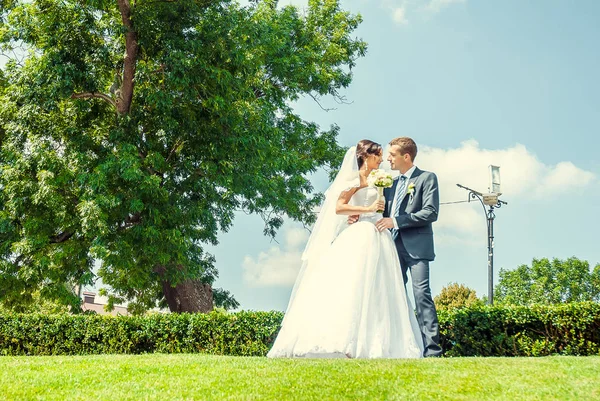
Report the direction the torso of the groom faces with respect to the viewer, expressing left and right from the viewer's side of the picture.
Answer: facing the viewer and to the left of the viewer

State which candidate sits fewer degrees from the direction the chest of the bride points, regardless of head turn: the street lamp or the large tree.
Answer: the street lamp

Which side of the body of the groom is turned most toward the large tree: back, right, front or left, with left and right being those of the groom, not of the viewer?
right

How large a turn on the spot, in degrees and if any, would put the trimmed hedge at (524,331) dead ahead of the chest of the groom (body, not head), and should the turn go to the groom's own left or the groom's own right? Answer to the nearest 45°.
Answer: approximately 180°

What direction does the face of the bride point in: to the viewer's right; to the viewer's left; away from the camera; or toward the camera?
to the viewer's right

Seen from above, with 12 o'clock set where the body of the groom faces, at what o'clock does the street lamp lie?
The street lamp is roughly at 5 o'clock from the groom.

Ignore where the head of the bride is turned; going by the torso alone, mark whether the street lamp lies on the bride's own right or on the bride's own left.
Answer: on the bride's own left

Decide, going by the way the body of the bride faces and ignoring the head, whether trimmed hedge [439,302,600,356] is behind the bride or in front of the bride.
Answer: in front

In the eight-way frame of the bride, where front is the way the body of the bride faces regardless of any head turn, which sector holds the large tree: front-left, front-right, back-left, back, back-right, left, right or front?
back-left

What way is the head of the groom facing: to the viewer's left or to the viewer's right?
to the viewer's left

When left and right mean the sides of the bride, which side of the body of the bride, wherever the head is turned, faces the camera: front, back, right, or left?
right

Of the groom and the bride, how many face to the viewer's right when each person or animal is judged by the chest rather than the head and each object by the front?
1
